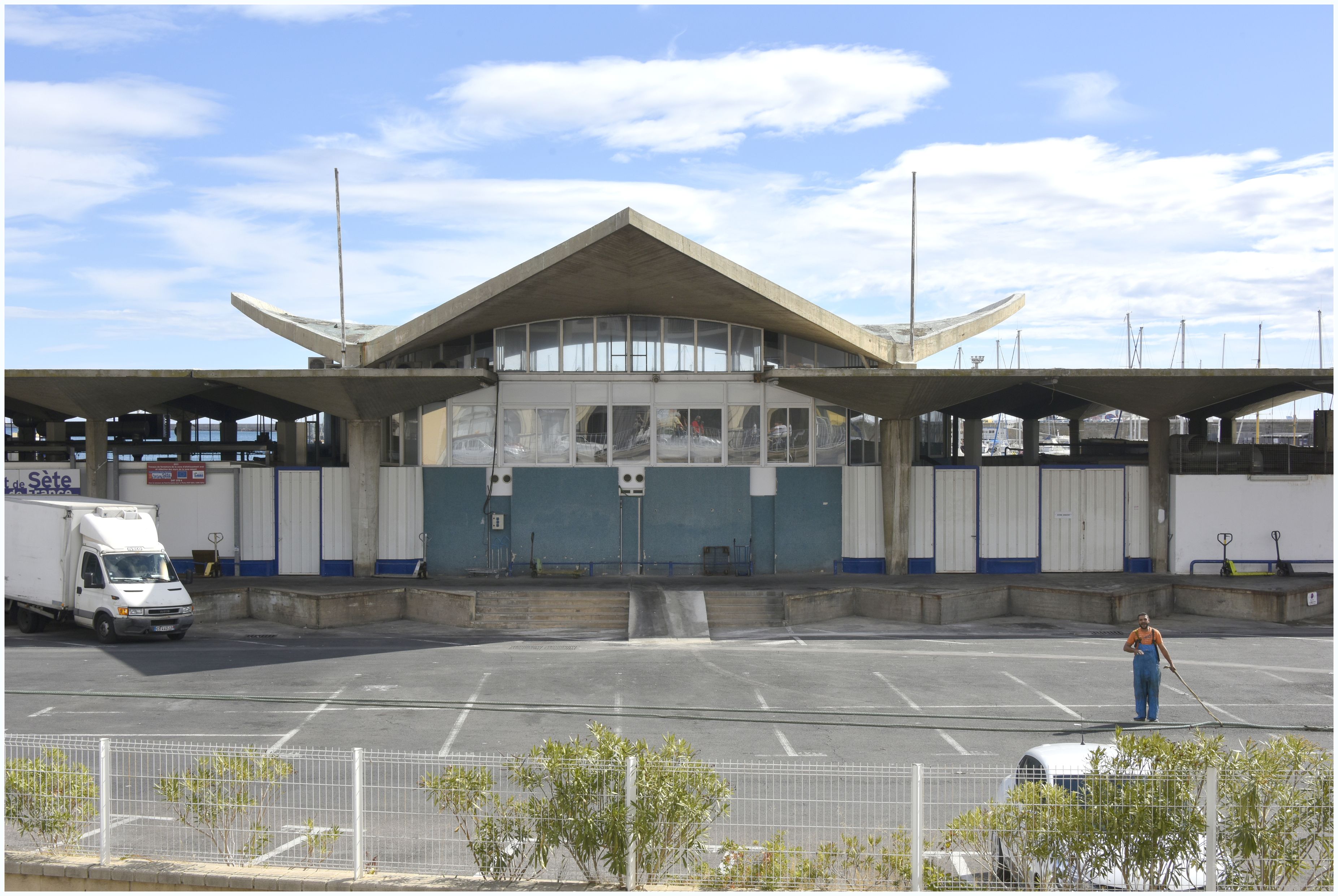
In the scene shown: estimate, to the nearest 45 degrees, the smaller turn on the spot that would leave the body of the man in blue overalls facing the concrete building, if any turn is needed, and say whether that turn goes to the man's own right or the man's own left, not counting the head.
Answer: approximately 135° to the man's own right

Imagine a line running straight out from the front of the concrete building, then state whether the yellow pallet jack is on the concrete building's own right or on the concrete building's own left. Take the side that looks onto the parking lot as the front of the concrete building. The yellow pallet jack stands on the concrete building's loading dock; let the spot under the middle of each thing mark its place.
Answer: on the concrete building's own left

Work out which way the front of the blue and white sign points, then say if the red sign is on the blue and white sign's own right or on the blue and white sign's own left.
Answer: on the blue and white sign's own left

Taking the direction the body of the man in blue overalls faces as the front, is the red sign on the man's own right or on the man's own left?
on the man's own right

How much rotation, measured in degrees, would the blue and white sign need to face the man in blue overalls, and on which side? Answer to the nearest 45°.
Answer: approximately 45° to its left

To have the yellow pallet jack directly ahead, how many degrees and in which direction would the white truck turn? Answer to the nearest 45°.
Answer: approximately 45° to its left
